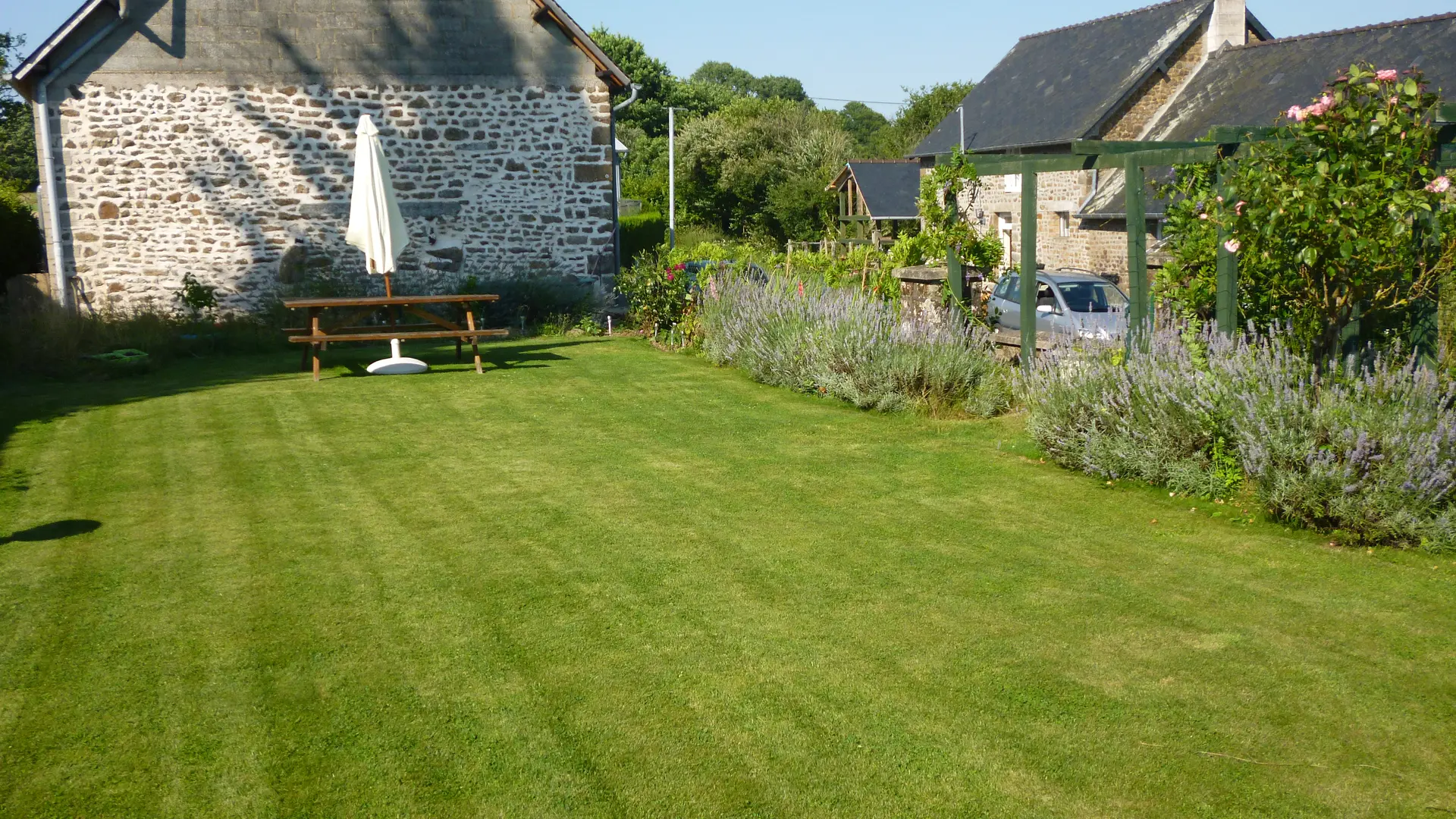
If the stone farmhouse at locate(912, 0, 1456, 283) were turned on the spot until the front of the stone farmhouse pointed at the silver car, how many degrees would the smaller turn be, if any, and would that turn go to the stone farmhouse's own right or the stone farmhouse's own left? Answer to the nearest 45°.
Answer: approximately 45° to the stone farmhouse's own left

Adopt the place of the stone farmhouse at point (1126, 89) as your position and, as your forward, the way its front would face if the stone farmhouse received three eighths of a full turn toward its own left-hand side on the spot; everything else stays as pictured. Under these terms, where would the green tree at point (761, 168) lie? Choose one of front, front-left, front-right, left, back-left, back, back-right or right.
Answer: back-left

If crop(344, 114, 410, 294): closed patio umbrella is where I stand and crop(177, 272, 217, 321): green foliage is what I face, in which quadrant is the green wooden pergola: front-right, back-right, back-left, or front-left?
back-right

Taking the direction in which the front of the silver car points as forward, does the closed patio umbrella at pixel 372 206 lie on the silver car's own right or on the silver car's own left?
on the silver car's own right

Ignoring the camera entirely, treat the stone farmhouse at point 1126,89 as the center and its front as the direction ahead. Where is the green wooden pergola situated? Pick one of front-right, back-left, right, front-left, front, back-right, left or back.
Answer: front-left

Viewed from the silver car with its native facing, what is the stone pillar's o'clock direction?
The stone pillar is roughly at 2 o'clock from the silver car.

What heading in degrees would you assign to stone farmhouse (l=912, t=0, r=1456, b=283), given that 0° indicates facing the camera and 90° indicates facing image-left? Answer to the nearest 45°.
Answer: approximately 45°

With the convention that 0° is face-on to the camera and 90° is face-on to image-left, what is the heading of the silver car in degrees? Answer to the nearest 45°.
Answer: approximately 315°

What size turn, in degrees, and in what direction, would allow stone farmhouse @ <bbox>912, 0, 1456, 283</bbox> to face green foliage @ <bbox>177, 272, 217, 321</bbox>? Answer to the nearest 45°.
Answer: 0° — it already faces it

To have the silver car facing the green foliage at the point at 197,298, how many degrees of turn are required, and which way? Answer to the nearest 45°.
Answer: approximately 135° to its right

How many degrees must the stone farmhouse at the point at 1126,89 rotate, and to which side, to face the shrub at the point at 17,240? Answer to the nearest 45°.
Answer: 0° — it already faces it
